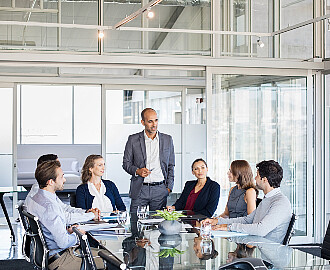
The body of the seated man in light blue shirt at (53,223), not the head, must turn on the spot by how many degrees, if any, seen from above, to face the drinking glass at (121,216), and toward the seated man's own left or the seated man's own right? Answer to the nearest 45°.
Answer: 0° — they already face it

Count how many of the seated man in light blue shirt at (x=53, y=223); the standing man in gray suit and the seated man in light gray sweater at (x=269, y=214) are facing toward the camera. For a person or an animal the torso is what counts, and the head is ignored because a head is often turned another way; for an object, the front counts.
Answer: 1

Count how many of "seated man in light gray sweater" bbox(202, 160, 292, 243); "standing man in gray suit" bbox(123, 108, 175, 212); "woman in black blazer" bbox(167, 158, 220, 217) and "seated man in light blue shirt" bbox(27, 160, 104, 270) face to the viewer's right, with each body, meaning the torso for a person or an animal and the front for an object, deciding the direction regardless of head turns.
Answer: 1

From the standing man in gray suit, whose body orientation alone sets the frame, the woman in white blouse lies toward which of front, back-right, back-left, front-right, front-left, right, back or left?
front-right

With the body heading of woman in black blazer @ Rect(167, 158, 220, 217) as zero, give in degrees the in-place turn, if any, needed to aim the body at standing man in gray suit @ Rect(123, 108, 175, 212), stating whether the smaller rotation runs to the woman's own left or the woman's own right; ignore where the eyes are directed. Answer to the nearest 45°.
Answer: approximately 90° to the woman's own right

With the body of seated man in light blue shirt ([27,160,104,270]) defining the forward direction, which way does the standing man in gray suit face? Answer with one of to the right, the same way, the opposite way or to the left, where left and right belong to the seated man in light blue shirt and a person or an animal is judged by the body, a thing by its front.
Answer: to the right

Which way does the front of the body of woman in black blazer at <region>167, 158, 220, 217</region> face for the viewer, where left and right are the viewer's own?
facing the viewer and to the left of the viewer

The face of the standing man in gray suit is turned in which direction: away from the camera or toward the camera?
toward the camera

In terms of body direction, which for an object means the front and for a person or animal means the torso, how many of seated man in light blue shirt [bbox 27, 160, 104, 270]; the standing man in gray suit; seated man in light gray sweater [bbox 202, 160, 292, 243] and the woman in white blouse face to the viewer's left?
1

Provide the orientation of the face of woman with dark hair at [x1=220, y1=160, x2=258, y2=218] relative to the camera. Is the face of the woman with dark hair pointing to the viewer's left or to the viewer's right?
to the viewer's left

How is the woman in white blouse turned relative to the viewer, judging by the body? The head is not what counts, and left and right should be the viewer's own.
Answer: facing the viewer and to the right of the viewer

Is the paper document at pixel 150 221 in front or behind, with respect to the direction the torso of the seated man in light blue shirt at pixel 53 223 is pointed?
in front

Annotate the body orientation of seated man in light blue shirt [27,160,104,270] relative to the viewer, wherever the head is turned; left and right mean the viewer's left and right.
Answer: facing to the right of the viewer

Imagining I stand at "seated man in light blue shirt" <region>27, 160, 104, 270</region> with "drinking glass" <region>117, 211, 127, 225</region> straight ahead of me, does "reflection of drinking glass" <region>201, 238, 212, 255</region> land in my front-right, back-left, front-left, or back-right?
front-right

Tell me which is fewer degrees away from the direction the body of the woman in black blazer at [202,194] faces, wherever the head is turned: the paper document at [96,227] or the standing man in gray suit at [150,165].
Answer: the paper document

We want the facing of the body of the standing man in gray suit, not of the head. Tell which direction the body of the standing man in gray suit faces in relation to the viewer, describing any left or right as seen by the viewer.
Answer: facing the viewer

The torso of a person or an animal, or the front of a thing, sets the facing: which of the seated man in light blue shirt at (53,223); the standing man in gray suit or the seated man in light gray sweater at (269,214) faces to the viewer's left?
the seated man in light gray sweater at (269,214)

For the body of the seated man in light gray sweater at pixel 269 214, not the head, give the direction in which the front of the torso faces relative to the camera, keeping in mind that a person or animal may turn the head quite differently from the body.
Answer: to the viewer's left

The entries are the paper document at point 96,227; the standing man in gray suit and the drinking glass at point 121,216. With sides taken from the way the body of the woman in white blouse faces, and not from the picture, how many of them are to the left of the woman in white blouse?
1

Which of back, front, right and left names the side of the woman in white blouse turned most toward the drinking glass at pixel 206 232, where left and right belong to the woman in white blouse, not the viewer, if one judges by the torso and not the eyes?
front
